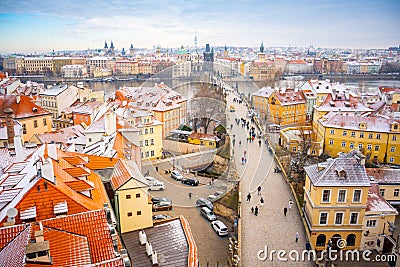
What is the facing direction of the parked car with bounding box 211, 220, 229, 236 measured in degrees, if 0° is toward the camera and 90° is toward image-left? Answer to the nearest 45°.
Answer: approximately 135°

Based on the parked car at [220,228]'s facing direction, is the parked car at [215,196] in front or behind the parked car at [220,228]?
in front

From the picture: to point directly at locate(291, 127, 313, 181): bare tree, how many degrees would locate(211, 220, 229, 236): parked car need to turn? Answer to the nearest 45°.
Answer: approximately 90° to its right
